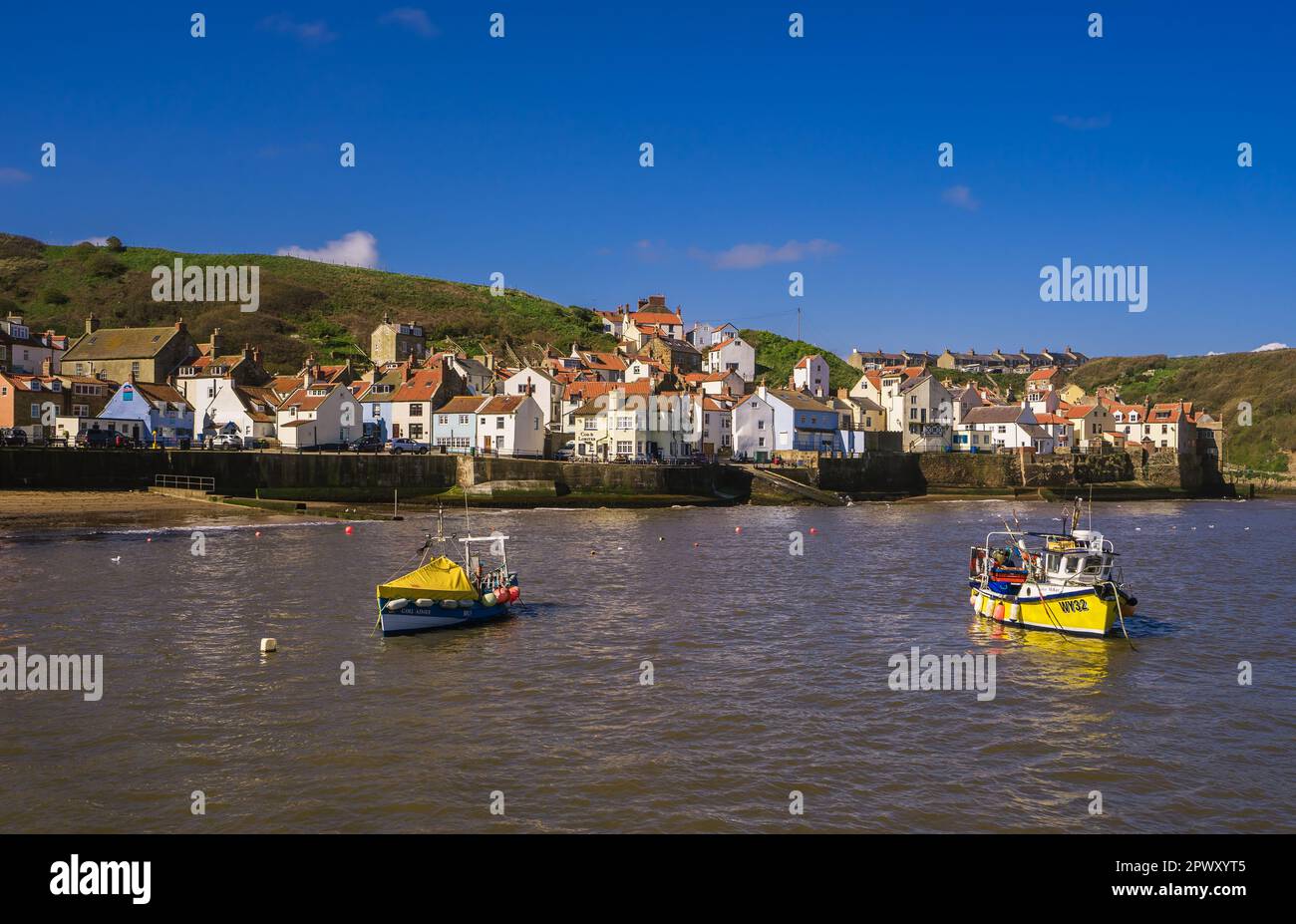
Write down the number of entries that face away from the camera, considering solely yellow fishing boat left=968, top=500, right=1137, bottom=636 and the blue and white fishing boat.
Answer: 0

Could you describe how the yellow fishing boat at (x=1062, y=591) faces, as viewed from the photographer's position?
facing the viewer and to the right of the viewer

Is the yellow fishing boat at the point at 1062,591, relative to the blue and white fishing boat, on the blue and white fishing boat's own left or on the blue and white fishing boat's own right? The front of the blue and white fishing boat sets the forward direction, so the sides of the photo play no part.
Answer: on the blue and white fishing boat's own left
